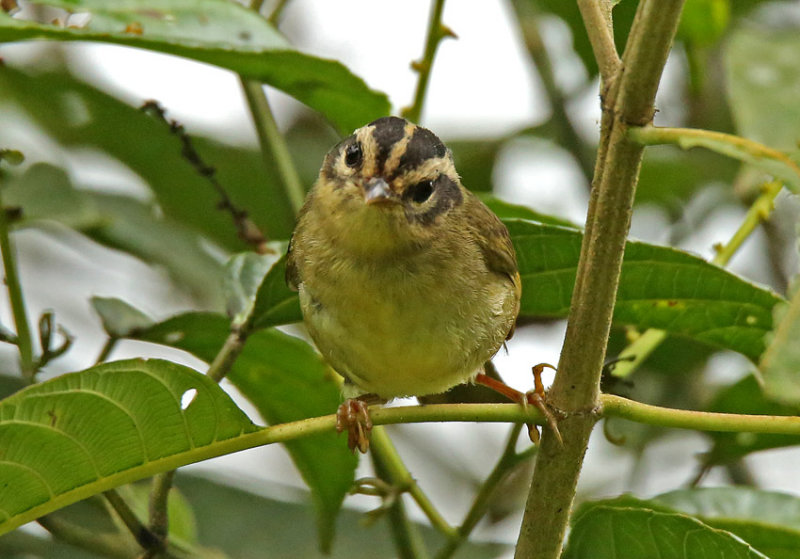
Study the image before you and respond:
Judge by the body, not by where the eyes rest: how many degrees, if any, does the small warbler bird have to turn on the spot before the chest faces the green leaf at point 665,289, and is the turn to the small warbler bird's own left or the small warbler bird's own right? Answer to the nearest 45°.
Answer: approximately 45° to the small warbler bird's own left

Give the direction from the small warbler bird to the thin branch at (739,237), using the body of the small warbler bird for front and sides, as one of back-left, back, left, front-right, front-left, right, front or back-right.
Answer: left

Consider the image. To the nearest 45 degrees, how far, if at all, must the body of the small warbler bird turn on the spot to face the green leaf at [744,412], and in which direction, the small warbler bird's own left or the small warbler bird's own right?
approximately 135° to the small warbler bird's own left

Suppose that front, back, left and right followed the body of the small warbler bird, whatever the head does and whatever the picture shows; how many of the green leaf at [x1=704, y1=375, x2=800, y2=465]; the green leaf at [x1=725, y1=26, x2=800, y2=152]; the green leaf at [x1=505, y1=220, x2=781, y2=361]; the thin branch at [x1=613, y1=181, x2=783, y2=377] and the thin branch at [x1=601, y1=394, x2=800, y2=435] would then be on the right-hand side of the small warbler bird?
0

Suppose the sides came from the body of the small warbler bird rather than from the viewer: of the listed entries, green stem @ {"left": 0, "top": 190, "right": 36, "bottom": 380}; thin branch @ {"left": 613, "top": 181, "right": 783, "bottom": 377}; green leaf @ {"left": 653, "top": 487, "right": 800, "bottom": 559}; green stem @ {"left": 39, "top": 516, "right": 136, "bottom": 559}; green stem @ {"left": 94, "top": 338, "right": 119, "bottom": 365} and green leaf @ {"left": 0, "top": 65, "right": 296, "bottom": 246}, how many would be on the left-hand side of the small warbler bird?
2

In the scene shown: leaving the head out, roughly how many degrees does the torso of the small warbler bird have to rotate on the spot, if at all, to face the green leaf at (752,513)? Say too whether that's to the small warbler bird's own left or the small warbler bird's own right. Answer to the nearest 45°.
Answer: approximately 90° to the small warbler bird's own left

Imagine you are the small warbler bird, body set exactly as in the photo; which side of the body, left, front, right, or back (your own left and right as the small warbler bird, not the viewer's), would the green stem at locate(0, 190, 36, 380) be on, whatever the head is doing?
right

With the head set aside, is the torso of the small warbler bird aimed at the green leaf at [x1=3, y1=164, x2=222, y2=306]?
no

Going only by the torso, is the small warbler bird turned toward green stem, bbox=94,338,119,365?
no

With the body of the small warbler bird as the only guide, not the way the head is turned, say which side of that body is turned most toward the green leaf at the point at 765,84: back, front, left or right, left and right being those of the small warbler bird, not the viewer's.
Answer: left

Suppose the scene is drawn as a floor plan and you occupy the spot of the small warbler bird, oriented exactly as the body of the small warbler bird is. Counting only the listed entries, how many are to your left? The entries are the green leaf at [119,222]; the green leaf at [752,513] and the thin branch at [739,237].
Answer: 2

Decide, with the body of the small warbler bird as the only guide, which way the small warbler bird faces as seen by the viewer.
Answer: toward the camera

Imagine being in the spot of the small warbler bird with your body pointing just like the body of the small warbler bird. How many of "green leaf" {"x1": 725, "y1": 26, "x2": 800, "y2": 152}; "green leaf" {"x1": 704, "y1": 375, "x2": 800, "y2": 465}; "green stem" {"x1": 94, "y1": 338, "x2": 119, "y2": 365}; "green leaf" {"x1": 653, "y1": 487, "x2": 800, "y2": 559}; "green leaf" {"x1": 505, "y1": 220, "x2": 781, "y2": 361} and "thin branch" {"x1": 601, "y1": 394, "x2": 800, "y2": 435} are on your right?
1
